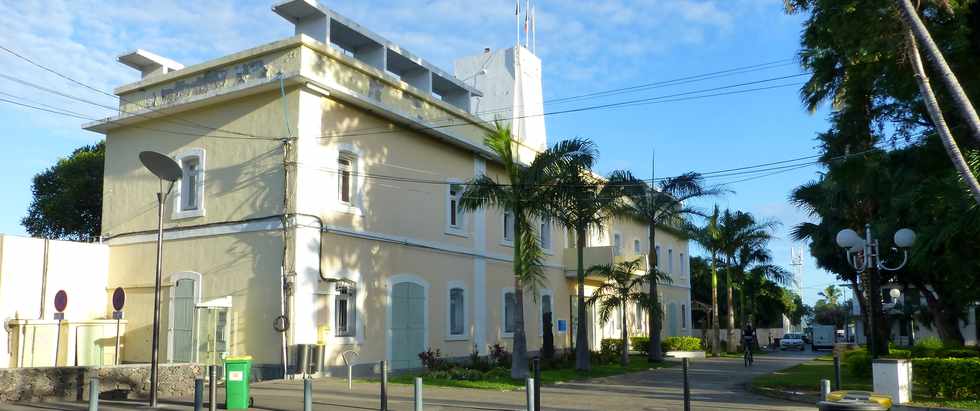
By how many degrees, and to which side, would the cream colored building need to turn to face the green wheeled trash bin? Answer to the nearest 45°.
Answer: approximately 45° to its right

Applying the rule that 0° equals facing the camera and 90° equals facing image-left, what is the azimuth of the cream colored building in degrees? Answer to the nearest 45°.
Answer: approximately 315°

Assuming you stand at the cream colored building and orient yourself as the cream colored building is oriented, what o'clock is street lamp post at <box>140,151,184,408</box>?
The street lamp post is roughly at 2 o'clock from the cream colored building.

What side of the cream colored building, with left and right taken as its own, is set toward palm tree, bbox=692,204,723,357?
left

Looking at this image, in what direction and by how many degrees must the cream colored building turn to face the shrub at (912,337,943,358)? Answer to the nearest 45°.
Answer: approximately 45° to its left

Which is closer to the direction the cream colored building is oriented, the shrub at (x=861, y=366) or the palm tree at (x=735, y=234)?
the shrub

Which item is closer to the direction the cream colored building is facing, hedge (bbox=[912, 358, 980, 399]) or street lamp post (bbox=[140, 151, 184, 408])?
the hedge

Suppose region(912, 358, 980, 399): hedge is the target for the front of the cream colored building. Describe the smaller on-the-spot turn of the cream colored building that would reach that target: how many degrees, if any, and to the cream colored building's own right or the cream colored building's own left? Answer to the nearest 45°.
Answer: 0° — it already faces it
